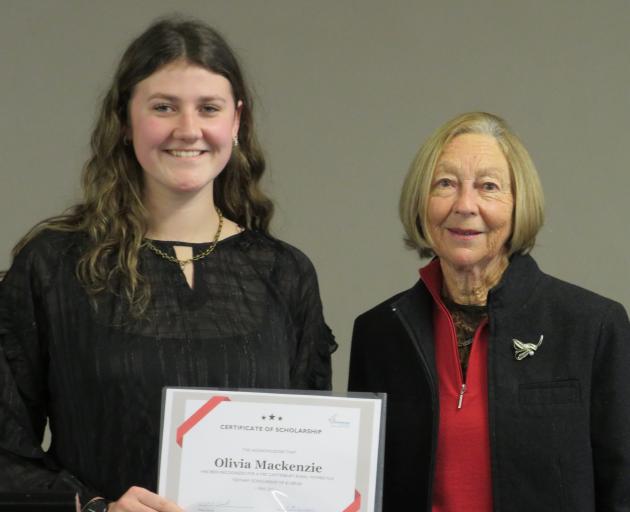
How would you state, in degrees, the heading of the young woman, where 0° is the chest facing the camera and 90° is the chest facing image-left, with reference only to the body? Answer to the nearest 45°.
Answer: approximately 0°

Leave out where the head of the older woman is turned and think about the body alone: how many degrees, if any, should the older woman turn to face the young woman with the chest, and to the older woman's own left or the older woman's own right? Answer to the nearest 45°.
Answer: approximately 90° to the older woman's own right

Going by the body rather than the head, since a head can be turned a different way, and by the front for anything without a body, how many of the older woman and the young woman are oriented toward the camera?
2

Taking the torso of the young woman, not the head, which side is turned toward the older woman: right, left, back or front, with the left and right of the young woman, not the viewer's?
left

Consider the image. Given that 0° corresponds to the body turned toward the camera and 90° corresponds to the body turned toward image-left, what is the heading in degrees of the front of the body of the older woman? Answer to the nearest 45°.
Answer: approximately 0°
